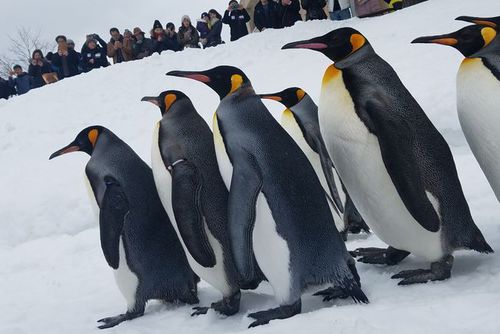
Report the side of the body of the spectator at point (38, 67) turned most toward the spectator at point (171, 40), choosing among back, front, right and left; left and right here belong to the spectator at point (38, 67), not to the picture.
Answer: left

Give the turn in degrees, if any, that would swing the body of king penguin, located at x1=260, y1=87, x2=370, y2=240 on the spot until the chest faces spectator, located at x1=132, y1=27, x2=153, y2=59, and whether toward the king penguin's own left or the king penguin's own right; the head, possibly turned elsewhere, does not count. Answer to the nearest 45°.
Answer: approximately 90° to the king penguin's own right

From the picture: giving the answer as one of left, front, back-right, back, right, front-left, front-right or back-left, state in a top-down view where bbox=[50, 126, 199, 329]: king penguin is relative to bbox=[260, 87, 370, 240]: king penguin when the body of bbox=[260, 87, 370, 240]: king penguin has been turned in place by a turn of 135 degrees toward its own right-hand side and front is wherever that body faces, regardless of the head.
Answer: back

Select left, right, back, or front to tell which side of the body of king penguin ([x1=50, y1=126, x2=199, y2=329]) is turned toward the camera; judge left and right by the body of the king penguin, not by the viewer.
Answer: left

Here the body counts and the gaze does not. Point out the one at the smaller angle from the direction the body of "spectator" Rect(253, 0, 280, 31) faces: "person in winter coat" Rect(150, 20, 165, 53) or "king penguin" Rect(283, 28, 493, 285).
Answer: the king penguin

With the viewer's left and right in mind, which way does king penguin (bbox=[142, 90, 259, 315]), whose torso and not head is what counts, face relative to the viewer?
facing to the left of the viewer

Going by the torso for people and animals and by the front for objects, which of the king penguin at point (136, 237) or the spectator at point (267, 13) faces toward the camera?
the spectator

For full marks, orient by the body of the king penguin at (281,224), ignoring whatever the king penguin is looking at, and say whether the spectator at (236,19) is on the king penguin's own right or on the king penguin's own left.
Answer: on the king penguin's own right

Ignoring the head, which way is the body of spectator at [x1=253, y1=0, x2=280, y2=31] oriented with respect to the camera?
toward the camera

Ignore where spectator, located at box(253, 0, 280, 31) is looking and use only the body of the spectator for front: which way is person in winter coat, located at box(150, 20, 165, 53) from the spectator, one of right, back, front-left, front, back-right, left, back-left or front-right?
right

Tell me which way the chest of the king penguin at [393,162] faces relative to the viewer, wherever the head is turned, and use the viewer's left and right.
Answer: facing to the left of the viewer

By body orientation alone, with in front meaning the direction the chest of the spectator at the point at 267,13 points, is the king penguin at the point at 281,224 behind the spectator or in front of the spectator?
in front

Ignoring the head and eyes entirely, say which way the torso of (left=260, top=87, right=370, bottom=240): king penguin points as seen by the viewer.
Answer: to the viewer's left

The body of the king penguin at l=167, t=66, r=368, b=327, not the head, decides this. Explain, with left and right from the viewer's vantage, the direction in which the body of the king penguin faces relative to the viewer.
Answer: facing to the left of the viewer

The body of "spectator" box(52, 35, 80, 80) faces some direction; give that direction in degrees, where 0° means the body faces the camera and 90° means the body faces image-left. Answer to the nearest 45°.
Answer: approximately 0°

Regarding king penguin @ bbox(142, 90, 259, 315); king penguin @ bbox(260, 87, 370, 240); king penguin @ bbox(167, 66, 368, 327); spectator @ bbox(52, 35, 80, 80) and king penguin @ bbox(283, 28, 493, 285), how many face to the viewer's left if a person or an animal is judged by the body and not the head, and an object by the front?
4

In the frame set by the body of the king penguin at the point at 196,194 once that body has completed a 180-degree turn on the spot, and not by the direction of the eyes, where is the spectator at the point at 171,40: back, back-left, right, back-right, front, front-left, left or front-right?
left
